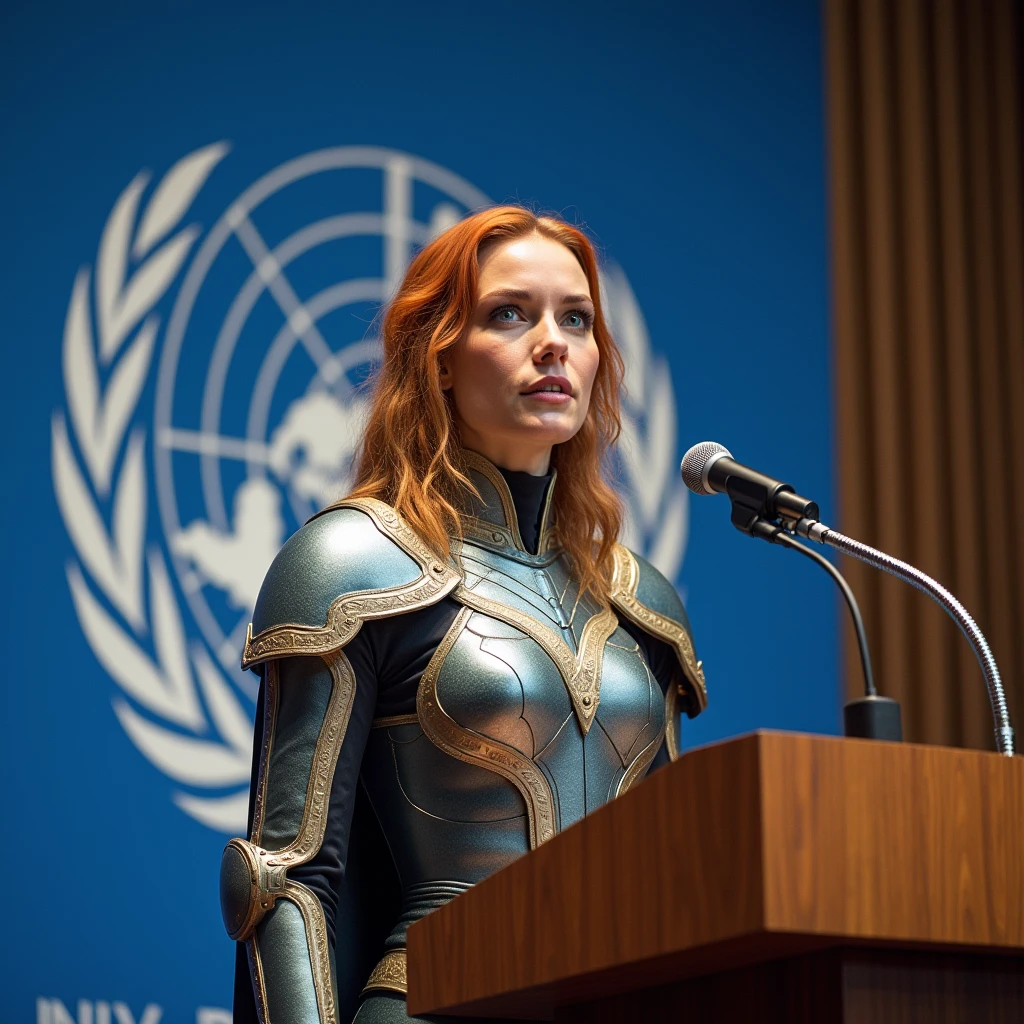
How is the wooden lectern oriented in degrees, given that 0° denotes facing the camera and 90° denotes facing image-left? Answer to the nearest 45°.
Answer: approximately 315°

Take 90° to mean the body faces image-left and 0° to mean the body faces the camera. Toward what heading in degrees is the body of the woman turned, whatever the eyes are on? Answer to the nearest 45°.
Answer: approximately 315°

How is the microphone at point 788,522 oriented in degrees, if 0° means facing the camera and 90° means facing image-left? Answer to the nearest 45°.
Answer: approximately 90°
